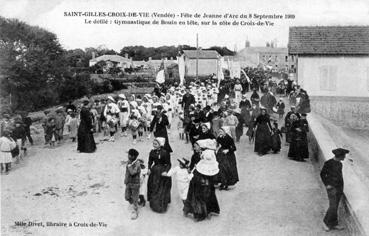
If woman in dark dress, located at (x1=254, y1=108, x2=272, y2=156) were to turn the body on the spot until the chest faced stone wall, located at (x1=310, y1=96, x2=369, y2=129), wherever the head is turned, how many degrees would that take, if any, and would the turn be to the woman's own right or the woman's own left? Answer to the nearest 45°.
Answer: approximately 135° to the woman's own left

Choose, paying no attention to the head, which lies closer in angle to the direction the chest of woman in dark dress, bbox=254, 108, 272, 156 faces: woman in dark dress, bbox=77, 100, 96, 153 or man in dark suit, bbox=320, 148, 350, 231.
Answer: the man in dark suit

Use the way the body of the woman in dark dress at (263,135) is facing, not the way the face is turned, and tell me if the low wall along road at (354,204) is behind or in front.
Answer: in front

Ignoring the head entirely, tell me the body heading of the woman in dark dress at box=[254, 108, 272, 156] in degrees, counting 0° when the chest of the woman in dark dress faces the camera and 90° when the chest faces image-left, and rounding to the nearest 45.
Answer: approximately 0°

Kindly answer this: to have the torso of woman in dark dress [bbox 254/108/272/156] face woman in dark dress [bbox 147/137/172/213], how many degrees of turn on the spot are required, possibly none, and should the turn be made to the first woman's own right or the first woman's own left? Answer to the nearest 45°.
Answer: approximately 45° to the first woman's own right

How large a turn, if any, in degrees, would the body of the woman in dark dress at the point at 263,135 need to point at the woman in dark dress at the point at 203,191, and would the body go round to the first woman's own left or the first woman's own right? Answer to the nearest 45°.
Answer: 0° — they already face them

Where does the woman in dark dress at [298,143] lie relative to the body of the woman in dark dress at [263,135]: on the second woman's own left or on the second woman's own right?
on the second woman's own left

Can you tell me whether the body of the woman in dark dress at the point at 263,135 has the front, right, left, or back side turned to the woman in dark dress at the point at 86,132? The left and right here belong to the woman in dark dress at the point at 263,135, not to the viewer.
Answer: right

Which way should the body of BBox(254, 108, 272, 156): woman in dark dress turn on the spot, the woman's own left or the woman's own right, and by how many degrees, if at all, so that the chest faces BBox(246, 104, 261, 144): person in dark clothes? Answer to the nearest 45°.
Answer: approximately 180°

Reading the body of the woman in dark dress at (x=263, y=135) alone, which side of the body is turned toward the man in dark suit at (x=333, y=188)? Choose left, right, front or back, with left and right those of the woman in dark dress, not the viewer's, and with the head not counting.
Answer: front
